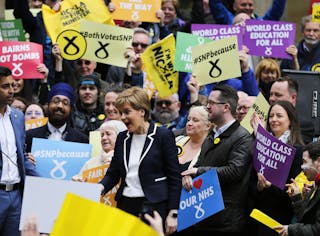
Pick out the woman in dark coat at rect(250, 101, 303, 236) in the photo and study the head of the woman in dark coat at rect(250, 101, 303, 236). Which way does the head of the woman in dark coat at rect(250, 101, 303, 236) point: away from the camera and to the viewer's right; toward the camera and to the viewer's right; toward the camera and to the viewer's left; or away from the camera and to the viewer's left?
toward the camera and to the viewer's left

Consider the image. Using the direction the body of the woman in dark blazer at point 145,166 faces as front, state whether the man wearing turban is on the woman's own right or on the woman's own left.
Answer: on the woman's own right

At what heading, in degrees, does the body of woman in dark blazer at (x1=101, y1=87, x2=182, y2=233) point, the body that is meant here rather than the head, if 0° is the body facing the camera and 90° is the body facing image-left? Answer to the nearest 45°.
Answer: approximately 45°

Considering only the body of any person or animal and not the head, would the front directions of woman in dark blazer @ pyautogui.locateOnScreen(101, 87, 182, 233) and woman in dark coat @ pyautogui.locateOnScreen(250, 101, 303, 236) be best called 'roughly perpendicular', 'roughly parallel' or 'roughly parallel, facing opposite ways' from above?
roughly parallel

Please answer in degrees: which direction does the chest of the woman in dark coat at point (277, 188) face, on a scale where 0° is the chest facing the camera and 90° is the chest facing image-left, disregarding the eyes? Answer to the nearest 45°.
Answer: approximately 45°

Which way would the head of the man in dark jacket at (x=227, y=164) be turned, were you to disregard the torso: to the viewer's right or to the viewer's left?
to the viewer's left

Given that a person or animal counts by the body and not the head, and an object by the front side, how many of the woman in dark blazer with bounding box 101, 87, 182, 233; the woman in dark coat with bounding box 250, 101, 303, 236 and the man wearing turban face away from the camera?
0

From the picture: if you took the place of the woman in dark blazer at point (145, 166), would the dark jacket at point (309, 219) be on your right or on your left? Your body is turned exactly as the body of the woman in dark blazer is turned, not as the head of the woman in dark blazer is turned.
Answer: on your left

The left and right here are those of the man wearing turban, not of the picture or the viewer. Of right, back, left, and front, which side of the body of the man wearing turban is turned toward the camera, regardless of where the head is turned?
front

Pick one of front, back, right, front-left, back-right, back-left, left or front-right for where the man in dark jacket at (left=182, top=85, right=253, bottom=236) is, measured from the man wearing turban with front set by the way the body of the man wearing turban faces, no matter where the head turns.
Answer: front-left

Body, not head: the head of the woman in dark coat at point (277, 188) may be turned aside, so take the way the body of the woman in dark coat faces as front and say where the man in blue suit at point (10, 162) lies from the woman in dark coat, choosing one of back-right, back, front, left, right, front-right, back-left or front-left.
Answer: front-right

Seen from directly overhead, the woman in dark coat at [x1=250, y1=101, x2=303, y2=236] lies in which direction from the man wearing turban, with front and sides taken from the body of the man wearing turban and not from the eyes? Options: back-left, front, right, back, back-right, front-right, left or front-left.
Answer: front-left
